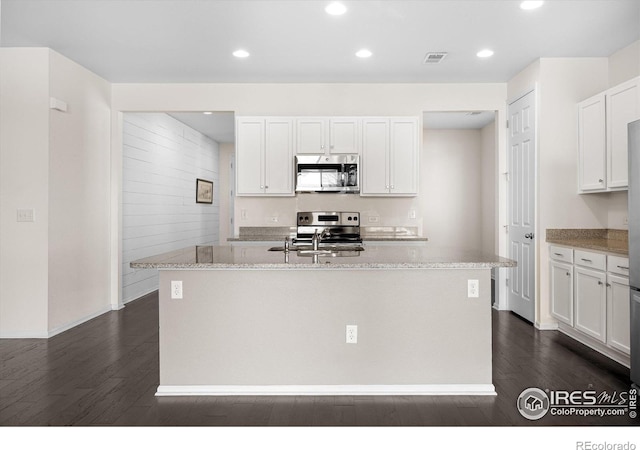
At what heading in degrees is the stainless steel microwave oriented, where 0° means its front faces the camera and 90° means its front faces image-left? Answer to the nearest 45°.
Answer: approximately 0°

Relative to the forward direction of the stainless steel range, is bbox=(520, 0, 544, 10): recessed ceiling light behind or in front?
in front

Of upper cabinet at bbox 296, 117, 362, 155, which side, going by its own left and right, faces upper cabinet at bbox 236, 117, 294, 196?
right

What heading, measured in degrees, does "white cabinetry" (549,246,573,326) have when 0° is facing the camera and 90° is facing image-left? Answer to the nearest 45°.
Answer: approximately 45°

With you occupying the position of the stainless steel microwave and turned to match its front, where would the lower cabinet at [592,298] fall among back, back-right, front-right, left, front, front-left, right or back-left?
front-left

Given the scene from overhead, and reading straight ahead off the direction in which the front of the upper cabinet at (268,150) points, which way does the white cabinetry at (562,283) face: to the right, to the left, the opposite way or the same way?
to the right

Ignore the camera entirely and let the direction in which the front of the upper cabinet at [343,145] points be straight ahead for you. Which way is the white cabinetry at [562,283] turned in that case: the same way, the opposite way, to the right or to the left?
to the right

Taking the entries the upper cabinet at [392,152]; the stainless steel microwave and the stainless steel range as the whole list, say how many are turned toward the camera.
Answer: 3

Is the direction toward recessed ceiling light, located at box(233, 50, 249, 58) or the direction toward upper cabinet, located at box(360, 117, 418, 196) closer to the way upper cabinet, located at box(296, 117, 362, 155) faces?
the recessed ceiling light
